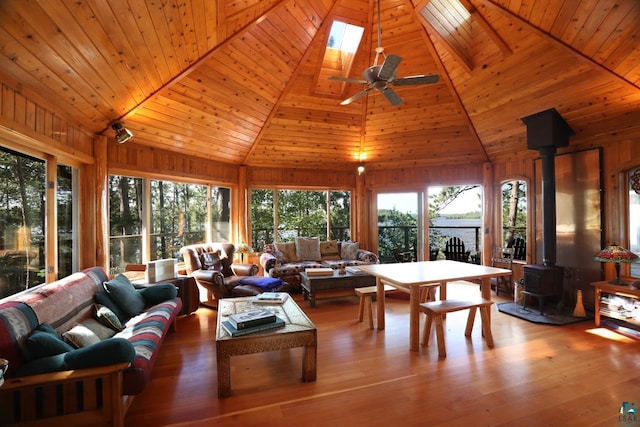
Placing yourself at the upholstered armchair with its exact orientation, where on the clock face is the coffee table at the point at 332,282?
The coffee table is roughly at 11 o'clock from the upholstered armchair.

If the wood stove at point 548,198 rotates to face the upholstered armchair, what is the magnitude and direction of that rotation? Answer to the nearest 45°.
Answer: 0° — it already faces it

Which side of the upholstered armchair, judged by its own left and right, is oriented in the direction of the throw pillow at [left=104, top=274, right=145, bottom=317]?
right

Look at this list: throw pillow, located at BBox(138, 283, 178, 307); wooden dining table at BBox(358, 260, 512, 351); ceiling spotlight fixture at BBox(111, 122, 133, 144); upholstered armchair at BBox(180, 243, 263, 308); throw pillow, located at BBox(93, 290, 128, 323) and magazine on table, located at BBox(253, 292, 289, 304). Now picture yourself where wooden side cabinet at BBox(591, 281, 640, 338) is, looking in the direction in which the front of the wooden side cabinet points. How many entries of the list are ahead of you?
6

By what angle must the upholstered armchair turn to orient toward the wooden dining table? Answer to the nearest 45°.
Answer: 0° — it already faces it

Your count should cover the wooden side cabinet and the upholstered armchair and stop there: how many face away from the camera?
0

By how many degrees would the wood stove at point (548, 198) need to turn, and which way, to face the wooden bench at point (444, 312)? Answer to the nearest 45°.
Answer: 0° — it already faces it

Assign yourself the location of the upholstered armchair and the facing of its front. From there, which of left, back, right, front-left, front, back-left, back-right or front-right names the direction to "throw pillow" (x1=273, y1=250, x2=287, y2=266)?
left

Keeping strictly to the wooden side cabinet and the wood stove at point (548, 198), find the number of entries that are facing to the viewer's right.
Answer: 0

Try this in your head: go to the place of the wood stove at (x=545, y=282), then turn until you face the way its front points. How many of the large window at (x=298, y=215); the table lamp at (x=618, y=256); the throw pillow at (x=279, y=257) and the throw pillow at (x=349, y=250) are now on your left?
1

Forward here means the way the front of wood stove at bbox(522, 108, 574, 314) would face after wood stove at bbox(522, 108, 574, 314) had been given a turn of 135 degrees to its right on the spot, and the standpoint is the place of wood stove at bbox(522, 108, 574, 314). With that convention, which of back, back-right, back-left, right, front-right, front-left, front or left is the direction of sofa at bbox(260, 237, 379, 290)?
left

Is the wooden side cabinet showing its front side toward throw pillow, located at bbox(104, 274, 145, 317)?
yes

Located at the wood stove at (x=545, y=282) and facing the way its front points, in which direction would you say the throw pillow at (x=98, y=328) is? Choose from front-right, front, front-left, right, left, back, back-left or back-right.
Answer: front

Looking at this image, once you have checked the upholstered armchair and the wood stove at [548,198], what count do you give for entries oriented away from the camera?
0

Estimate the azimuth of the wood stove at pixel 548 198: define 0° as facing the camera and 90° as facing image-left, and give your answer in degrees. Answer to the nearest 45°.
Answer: approximately 45°

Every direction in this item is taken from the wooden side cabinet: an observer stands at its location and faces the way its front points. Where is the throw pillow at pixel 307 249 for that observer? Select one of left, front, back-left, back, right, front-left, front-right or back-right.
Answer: front-right
